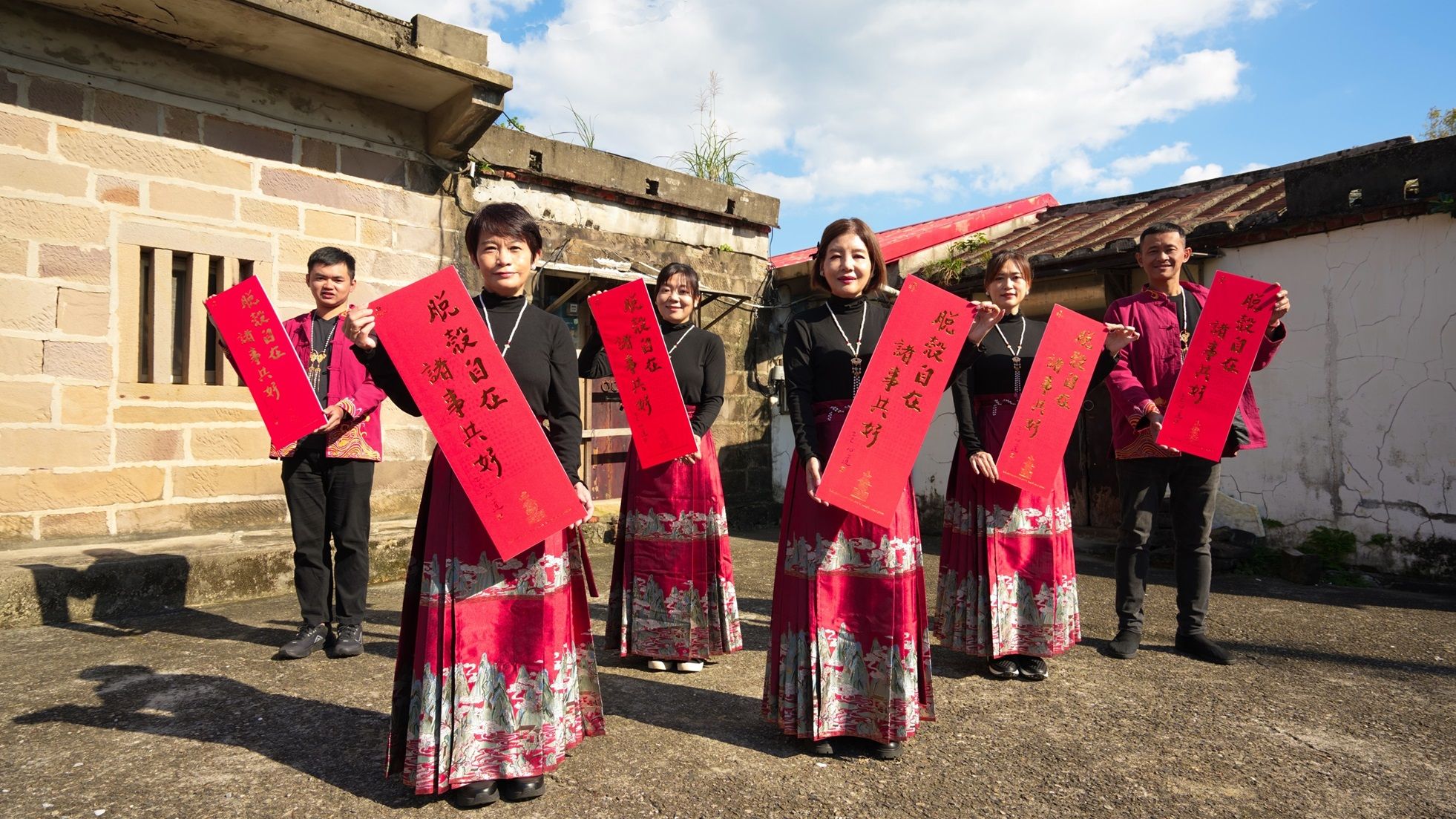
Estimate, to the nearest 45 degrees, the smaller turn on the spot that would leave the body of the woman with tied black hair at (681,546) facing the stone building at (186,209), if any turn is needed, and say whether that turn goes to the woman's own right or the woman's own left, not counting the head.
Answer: approximately 135° to the woman's own right

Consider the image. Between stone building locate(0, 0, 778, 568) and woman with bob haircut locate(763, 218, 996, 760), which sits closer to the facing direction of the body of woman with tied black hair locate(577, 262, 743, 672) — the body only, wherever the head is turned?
the woman with bob haircut

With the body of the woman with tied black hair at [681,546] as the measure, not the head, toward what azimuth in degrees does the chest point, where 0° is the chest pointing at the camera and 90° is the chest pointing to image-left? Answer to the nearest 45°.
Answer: approximately 0°

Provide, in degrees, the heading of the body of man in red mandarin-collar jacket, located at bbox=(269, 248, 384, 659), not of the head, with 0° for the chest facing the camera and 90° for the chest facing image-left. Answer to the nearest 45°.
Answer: approximately 0°
